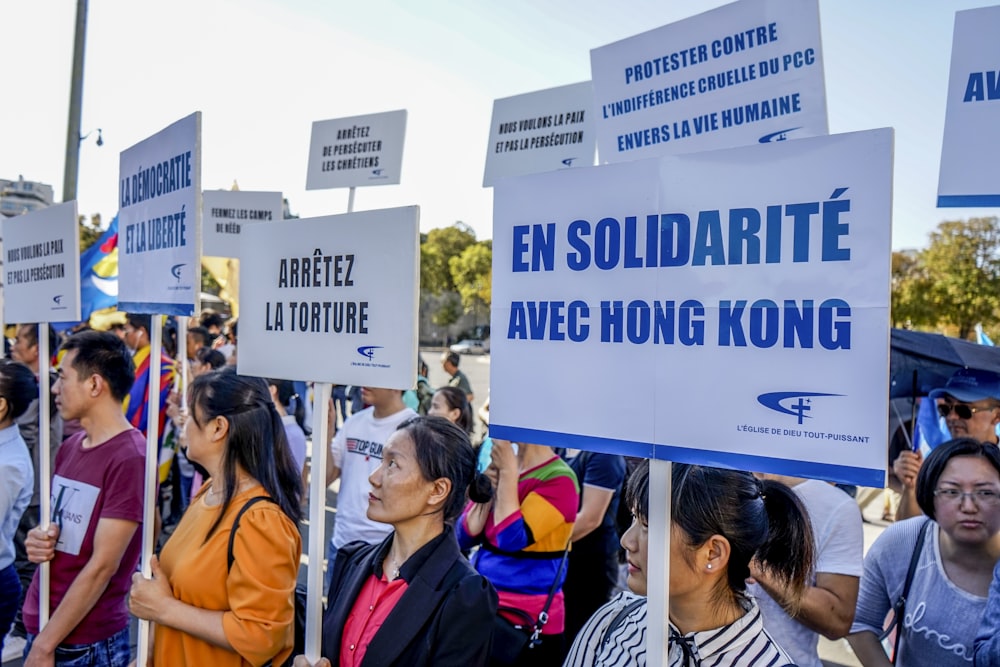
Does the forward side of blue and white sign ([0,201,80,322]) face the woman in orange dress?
no

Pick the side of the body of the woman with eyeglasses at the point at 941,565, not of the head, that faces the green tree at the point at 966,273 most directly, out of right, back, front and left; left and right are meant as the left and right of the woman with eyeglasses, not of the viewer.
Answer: back

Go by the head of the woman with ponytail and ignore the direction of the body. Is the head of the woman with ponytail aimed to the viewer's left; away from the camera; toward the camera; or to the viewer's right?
to the viewer's left

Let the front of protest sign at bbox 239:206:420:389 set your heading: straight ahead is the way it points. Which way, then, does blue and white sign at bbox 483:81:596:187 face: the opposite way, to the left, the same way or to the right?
the same way

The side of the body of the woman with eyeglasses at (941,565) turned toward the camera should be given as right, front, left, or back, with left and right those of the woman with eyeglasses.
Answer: front

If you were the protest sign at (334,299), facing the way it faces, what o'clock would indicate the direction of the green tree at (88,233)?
The green tree is roughly at 4 o'clock from the protest sign.

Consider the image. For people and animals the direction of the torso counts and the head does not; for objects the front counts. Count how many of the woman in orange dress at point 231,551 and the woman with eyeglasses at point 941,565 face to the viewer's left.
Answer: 1

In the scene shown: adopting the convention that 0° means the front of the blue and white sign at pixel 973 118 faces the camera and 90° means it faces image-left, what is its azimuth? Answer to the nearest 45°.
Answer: approximately 0°

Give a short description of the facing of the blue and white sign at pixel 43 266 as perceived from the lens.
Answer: facing the viewer and to the left of the viewer

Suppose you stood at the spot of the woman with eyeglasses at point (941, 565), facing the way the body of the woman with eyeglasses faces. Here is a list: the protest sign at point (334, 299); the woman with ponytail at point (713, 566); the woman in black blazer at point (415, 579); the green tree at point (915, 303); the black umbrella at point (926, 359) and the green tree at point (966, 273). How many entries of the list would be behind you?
3

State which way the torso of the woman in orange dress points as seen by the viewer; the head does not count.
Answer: to the viewer's left

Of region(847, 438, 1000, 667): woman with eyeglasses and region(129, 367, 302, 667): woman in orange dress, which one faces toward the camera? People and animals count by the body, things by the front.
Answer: the woman with eyeglasses

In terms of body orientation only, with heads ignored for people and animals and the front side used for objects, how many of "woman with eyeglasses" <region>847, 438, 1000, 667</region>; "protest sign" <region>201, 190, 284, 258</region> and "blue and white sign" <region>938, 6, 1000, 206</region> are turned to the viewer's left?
0

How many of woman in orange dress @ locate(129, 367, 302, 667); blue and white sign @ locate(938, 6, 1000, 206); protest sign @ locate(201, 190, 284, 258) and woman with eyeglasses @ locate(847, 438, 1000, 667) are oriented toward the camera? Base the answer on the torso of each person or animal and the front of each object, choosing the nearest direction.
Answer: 3

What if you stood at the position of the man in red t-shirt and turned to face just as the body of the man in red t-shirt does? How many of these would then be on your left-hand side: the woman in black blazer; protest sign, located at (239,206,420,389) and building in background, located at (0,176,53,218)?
2

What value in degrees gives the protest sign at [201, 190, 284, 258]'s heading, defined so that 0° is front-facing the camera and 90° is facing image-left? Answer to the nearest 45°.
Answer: approximately 0°

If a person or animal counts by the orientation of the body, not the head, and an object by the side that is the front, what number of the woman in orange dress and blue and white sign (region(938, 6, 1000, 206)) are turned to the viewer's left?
1
